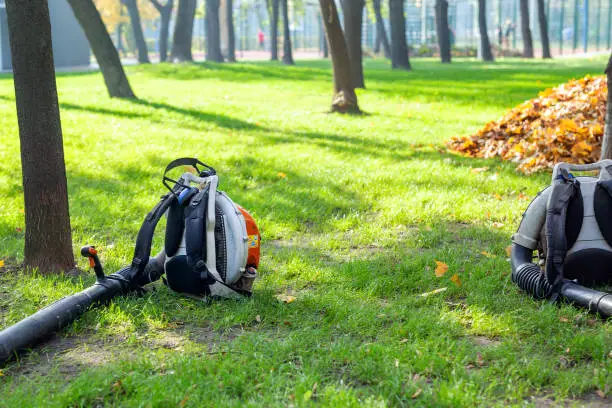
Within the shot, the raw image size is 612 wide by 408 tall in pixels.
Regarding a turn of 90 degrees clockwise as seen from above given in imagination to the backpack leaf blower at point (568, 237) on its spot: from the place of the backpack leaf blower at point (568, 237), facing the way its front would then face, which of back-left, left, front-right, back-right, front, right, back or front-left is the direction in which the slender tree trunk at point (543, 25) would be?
right

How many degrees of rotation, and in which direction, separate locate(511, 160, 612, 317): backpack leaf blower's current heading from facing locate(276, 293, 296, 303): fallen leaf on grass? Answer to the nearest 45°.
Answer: approximately 90° to its right

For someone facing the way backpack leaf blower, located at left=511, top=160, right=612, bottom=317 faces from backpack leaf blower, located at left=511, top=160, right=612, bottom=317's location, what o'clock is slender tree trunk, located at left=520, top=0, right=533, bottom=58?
The slender tree trunk is roughly at 6 o'clock from the backpack leaf blower.

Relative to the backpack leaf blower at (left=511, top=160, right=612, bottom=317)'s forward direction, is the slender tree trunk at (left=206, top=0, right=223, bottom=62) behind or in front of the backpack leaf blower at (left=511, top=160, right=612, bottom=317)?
behind

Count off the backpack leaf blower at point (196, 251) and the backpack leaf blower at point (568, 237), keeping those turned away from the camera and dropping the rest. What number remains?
0

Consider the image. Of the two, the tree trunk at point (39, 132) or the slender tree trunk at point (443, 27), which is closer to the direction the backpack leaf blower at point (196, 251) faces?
the tree trunk

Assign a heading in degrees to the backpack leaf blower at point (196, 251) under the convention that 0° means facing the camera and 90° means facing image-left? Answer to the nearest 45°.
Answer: approximately 45°

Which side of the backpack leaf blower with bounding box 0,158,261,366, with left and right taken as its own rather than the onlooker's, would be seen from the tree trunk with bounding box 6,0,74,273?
right

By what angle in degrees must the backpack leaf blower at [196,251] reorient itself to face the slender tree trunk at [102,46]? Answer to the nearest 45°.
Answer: approximately 135° to its right

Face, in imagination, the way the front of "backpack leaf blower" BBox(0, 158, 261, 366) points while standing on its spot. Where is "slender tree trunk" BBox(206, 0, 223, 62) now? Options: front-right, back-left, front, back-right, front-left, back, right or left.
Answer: back-right

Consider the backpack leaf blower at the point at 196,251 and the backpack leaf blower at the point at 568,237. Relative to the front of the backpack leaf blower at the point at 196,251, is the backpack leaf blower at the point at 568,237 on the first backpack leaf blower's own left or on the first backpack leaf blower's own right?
on the first backpack leaf blower's own left

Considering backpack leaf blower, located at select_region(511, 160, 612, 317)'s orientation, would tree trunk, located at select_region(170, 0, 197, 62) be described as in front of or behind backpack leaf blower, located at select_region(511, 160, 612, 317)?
behind

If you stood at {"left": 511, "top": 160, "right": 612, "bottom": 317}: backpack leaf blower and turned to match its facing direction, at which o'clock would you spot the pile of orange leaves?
The pile of orange leaves is roughly at 6 o'clock from the backpack leaf blower.

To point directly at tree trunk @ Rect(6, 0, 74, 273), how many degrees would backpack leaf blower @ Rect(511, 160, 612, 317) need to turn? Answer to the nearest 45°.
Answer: approximately 90° to its right

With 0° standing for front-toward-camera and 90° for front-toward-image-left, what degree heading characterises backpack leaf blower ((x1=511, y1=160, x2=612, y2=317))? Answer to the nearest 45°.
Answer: approximately 0°

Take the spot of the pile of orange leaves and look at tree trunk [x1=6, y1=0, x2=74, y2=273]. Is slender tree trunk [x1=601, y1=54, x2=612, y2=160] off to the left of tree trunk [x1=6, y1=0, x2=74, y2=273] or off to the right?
left

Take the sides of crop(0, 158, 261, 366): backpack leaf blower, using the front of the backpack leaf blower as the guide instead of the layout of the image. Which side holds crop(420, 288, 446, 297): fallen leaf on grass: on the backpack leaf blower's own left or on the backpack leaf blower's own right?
on the backpack leaf blower's own left
